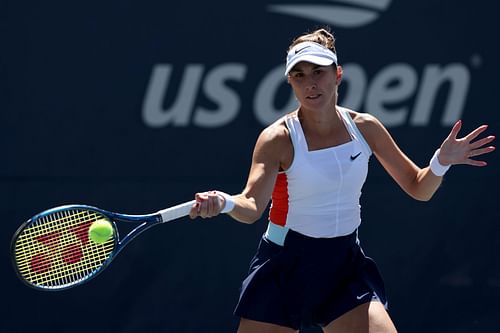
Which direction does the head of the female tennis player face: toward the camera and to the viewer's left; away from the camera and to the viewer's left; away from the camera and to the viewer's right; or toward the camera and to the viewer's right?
toward the camera and to the viewer's left

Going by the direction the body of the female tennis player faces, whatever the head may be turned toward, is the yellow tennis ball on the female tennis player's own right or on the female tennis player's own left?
on the female tennis player's own right

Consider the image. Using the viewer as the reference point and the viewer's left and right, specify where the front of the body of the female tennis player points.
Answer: facing the viewer and to the right of the viewer
